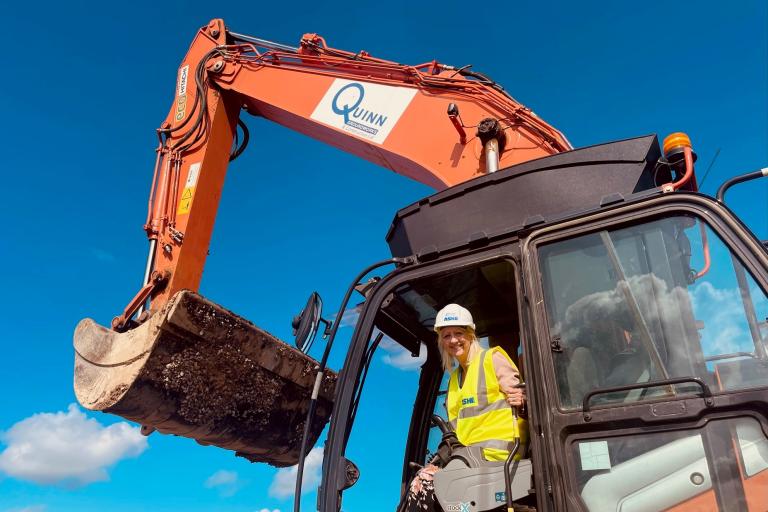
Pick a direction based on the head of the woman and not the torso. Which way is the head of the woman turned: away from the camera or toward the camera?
toward the camera

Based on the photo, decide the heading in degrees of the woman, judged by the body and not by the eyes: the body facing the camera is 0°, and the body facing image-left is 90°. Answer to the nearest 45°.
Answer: approximately 45°
